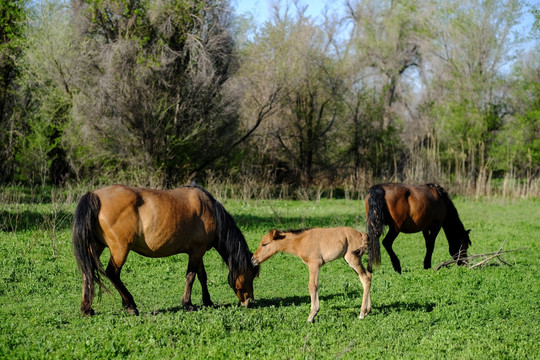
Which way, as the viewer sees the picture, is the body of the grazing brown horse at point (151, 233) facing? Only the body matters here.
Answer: to the viewer's right

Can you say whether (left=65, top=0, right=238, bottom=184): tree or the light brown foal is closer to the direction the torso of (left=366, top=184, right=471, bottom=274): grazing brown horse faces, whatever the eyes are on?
the tree

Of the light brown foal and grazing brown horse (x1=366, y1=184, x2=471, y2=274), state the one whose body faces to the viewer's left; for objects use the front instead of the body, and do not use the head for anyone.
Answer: the light brown foal

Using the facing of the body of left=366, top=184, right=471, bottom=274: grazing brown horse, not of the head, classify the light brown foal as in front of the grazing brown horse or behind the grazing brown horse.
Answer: behind

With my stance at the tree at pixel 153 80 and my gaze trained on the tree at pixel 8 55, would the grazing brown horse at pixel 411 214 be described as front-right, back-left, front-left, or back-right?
back-left

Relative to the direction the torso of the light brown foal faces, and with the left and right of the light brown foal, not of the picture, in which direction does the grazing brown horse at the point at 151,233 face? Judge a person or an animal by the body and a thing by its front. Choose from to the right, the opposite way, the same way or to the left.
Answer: the opposite way

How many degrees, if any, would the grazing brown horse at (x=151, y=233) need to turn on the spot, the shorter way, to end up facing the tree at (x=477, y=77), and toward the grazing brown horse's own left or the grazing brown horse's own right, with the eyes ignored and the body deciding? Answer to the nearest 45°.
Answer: approximately 45° to the grazing brown horse's own left

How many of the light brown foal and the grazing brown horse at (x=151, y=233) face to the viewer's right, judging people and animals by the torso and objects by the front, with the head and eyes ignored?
1

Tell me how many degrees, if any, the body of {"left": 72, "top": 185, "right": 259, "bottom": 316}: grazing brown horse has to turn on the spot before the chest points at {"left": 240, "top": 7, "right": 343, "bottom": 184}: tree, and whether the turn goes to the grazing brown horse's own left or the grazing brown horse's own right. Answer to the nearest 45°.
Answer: approximately 90° to the grazing brown horse's own left

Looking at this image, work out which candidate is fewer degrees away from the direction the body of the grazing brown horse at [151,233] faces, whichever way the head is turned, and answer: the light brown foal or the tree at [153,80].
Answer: the light brown foal

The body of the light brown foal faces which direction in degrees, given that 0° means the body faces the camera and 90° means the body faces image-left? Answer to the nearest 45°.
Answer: approximately 90°

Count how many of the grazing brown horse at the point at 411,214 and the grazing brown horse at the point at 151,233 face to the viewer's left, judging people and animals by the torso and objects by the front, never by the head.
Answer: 0

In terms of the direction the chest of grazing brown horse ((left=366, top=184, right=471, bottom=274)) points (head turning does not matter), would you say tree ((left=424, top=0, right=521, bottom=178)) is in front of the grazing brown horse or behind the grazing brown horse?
in front

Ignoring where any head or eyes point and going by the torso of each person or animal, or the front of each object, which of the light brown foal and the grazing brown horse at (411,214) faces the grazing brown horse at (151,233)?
the light brown foal

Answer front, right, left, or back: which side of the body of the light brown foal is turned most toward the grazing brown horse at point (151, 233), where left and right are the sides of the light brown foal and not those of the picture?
front
